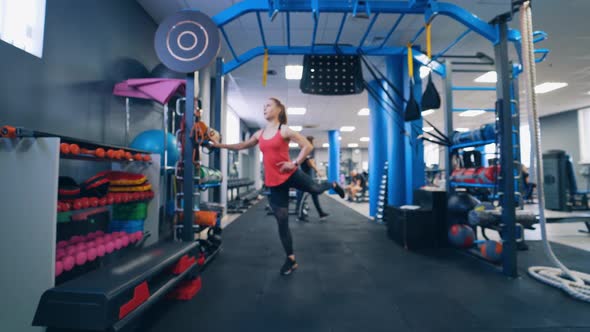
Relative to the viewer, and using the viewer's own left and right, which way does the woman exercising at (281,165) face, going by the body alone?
facing the viewer and to the left of the viewer

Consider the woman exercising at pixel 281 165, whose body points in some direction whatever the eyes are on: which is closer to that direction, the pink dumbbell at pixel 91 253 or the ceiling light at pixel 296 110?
the pink dumbbell

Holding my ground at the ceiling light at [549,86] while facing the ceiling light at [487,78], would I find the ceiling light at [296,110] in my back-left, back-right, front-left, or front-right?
front-right

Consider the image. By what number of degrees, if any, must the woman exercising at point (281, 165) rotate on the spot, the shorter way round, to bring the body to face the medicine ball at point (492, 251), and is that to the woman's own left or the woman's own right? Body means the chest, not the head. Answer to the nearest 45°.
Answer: approximately 135° to the woman's own left

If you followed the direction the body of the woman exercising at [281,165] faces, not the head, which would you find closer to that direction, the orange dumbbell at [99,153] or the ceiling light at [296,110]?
the orange dumbbell

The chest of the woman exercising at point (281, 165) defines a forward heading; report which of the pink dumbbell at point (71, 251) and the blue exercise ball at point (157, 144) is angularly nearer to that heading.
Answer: the pink dumbbell

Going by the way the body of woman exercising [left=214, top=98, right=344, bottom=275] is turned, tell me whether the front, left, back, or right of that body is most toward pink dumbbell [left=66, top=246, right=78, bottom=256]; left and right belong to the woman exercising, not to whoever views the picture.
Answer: front

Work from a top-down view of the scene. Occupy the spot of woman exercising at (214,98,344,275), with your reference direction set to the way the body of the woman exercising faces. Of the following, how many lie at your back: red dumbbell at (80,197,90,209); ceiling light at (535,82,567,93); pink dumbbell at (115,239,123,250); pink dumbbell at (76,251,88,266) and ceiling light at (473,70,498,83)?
2

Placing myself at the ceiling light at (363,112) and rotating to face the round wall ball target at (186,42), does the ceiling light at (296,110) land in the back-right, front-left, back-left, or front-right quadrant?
front-right
